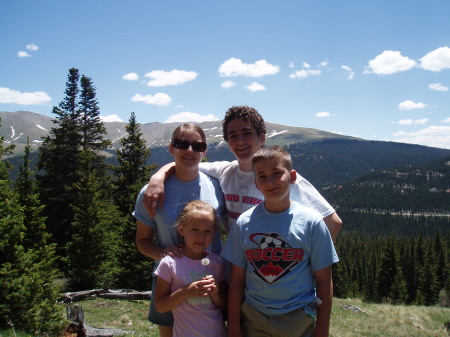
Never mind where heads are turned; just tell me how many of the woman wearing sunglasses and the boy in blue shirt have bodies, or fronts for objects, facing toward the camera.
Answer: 2

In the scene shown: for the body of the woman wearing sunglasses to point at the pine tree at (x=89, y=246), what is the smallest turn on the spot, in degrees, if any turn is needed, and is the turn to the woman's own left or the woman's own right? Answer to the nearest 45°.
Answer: approximately 180°

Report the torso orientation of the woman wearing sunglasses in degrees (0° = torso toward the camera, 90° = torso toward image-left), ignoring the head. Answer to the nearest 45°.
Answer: approximately 0°

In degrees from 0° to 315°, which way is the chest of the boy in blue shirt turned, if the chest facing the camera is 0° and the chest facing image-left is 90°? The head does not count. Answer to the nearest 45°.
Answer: approximately 0°

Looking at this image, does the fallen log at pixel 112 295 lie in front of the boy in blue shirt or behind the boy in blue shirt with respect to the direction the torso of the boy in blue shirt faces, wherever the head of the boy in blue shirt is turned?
behind

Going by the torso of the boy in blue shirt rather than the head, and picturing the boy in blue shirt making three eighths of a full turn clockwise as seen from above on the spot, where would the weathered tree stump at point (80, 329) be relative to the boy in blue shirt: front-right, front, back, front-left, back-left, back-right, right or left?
front

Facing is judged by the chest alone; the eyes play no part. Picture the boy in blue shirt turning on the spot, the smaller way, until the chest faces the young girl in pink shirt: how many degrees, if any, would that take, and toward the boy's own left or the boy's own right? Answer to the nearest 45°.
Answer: approximately 90° to the boy's own right
